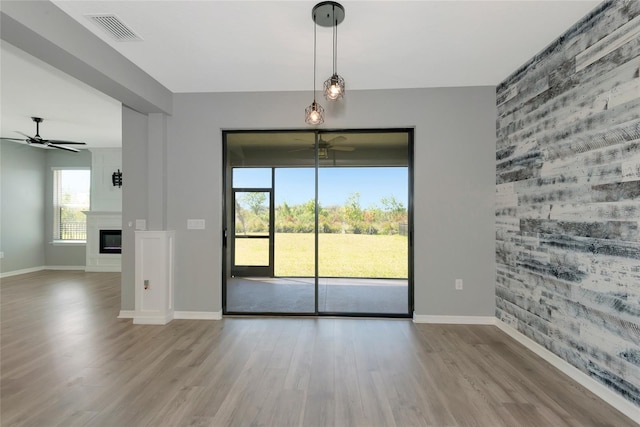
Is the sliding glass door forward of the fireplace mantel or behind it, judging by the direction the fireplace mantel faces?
forward

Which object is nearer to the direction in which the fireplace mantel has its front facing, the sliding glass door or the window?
the sliding glass door

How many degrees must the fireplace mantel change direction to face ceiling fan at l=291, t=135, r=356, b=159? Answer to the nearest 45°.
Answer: approximately 45° to its left

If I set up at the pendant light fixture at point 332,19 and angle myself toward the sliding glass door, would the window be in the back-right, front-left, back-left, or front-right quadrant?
front-left

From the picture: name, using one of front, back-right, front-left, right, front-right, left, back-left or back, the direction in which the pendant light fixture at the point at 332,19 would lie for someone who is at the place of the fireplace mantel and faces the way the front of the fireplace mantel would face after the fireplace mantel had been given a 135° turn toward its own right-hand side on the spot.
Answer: back-left

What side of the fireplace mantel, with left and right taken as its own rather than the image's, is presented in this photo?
front
